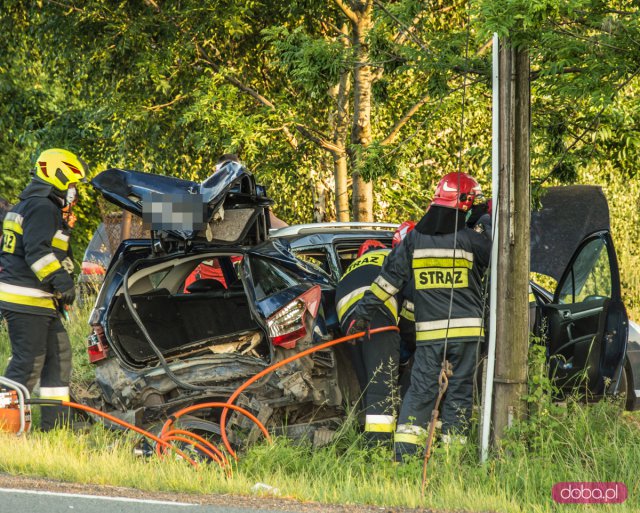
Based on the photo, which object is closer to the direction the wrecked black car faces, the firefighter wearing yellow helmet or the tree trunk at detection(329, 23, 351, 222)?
the tree trunk

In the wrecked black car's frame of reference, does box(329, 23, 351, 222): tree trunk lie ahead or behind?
ahead

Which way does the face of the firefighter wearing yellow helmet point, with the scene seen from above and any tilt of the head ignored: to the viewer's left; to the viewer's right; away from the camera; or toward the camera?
to the viewer's right

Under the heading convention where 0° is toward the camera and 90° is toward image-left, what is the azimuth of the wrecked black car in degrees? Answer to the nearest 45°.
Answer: approximately 225°

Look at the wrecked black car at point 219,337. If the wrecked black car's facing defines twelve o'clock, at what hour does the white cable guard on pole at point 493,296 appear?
The white cable guard on pole is roughly at 2 o'clock from the wrecked black car.

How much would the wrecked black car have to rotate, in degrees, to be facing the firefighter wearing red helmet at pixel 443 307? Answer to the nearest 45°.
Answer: approximately 45° to its right
